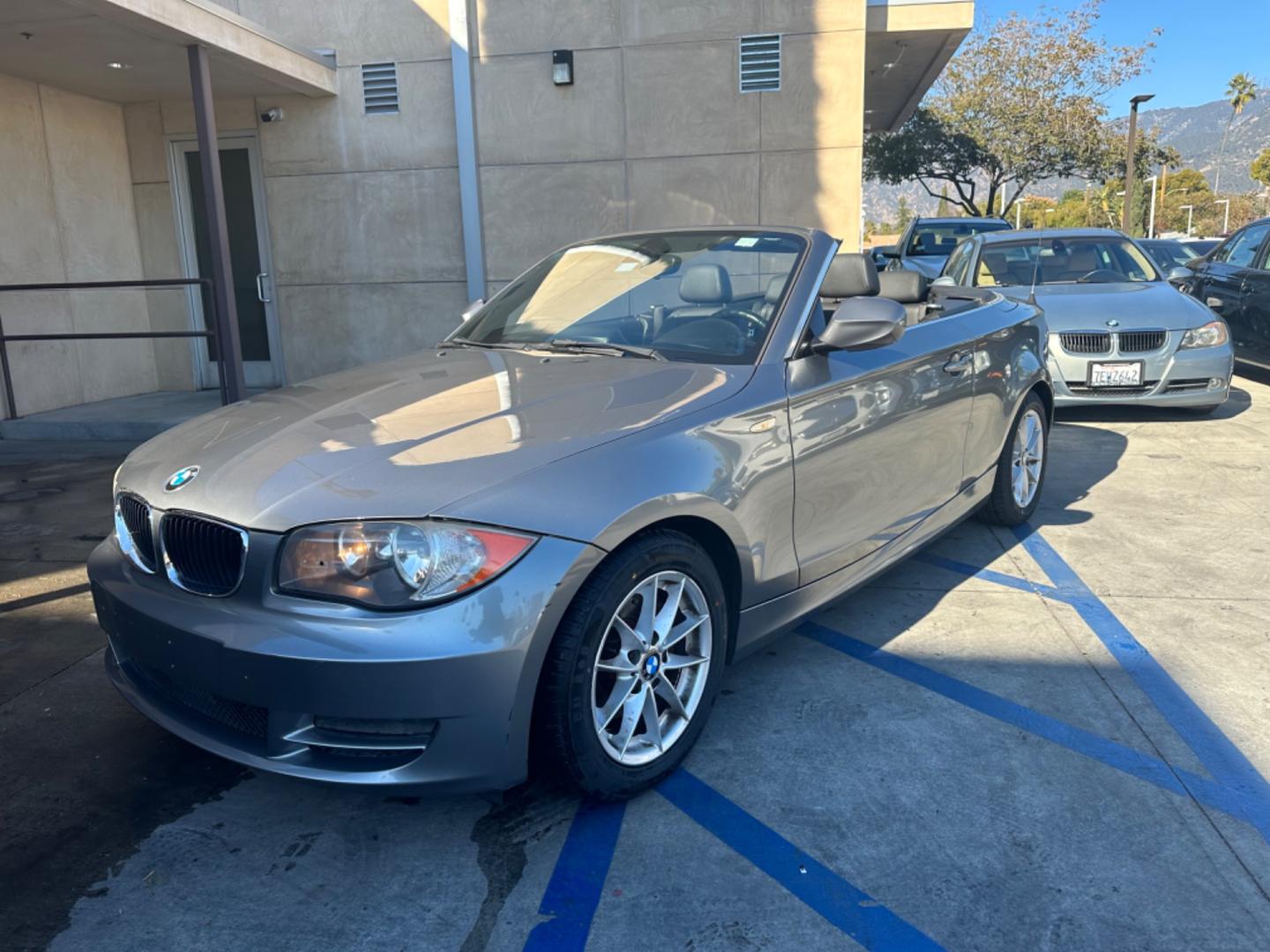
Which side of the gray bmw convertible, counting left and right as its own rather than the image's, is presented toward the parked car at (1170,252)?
back

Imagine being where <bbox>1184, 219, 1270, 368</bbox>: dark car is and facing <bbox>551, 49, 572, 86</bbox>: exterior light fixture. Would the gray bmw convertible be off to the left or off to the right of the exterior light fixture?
left

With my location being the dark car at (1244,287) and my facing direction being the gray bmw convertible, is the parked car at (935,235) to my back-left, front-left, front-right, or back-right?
back-right

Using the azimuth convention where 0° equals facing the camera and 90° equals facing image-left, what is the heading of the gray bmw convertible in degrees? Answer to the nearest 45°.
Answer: approximately 45°

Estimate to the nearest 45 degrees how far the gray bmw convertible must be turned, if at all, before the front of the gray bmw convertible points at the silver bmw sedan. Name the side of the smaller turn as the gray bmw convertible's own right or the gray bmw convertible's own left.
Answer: approximately 180°

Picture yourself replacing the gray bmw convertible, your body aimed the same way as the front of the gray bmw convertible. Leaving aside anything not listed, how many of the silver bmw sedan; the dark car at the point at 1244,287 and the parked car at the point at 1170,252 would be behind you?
3

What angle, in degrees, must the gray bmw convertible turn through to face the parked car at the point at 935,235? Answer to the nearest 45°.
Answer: approximately 180°

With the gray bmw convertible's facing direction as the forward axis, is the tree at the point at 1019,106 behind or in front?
behind

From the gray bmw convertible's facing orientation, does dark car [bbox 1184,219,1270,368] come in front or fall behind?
behind

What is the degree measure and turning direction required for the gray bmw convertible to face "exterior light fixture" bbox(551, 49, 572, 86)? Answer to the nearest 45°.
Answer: approximately 135° to its right
